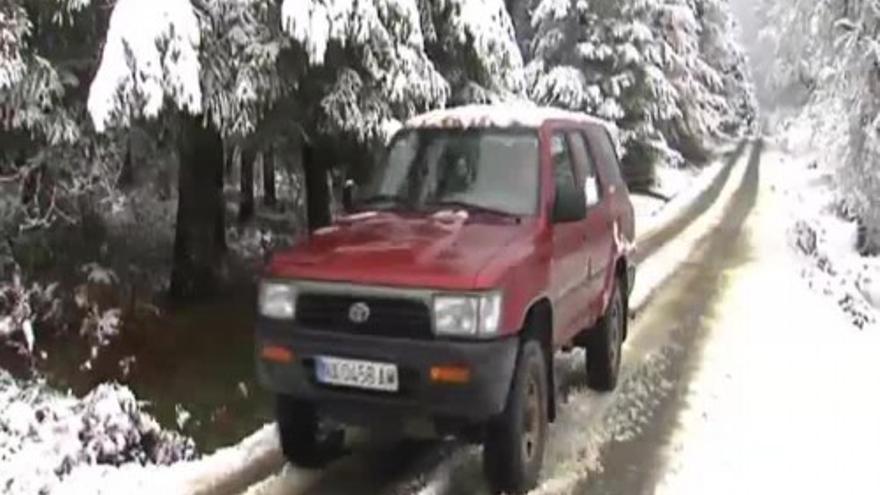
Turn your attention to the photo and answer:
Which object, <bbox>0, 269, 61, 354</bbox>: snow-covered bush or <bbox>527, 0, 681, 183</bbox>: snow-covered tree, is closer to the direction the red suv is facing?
the snow-covered bush

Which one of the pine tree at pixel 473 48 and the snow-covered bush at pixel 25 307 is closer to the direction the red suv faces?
the snow-covered bush

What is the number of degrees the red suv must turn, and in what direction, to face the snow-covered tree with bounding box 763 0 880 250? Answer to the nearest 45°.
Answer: approximately 180°

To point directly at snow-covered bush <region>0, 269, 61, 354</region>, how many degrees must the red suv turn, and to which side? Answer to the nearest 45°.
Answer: approximately 90° to its right

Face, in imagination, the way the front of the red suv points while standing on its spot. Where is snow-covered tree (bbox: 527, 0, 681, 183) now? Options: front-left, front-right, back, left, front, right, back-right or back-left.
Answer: back-right

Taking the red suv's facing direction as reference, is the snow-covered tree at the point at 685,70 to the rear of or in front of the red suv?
to the rear

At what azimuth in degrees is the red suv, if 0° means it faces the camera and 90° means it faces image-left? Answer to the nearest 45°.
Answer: approximately 45°

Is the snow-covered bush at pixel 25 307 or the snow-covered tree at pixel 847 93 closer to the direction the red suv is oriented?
the snow-covered bush

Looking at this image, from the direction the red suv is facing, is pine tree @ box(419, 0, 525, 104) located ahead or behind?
behind
